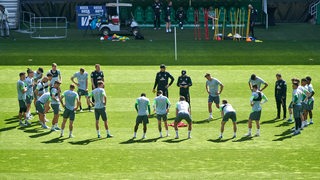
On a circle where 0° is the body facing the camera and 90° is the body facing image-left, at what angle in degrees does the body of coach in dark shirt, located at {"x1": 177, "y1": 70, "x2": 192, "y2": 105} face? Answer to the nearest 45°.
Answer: approximately 0°
